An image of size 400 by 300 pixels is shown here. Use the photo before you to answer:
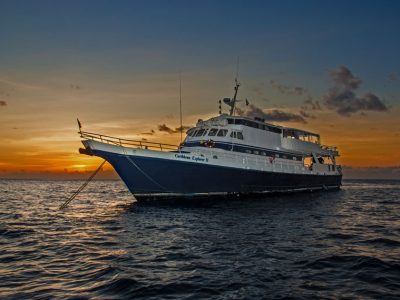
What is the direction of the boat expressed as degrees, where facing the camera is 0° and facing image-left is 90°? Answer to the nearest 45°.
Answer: approximately 45°
